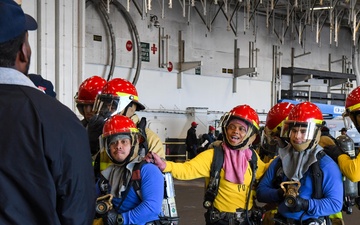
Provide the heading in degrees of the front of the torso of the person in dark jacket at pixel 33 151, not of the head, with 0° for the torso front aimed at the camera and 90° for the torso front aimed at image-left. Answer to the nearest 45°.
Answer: approximately 225°

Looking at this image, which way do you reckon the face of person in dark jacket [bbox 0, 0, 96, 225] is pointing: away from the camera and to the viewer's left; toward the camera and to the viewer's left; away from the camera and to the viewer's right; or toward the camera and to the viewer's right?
away from the camera and to the viewer's right

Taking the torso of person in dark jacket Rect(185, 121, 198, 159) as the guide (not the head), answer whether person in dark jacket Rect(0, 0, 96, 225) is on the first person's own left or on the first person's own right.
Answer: on the first person's own right
